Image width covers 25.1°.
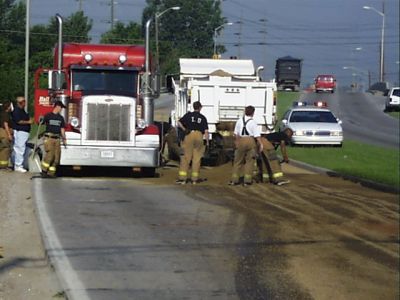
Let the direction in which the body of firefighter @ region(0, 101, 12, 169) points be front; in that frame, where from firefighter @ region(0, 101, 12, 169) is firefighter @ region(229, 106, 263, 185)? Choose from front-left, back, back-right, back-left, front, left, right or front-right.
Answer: front-right

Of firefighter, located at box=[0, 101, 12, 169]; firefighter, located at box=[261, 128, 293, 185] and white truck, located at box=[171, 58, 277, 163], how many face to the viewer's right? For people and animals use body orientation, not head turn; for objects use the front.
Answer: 2

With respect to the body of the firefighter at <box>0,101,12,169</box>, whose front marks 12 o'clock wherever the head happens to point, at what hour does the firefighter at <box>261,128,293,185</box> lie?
the firefighter at <box>261,128,293,185</box> is roughly at 1 o'clock from the firefighter at <box>0,101,12,169</box>.

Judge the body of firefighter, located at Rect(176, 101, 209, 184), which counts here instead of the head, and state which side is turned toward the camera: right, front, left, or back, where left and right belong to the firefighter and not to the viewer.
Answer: back

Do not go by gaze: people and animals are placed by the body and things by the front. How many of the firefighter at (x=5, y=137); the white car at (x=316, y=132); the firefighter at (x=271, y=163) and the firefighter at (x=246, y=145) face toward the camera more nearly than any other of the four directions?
1

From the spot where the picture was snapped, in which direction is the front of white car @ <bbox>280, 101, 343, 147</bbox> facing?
facing the viewer

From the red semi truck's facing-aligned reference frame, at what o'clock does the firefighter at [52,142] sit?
The firefighter is roughly at 2 o'clock from the red semi truck.

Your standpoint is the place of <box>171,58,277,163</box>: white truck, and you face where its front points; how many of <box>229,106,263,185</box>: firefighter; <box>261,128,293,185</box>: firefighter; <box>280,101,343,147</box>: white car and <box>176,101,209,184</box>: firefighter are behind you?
3

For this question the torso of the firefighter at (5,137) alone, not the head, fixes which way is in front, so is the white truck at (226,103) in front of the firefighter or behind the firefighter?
in front

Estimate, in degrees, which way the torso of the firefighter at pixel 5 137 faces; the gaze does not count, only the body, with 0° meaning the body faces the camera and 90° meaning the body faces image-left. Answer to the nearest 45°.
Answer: approximately 270°

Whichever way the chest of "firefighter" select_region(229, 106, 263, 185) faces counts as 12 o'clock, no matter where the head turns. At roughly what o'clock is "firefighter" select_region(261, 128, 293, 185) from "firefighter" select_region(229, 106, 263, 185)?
"firefighter" select_region(261, 128, 293, 185) is roughly at 2 o'clock from "firefighter" select_region(229, 106, 263, 185).

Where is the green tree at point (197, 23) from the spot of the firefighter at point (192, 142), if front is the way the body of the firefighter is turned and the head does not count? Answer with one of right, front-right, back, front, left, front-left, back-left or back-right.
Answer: front

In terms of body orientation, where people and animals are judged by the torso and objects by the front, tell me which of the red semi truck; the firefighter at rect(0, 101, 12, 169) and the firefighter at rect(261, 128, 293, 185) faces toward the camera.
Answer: the red semi truck

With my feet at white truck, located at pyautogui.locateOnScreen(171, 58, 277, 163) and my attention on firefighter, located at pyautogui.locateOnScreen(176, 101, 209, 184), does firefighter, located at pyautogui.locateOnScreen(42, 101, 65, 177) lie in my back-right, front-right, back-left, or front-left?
front-right

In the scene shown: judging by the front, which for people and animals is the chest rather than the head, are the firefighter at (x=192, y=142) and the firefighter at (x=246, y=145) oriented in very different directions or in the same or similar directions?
same or similar directions

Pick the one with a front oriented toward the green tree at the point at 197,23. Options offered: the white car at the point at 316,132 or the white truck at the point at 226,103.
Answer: the white truck

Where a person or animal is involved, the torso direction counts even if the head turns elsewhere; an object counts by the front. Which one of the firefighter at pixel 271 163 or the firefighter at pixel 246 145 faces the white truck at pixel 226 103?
the firefighter at pixel 246 145

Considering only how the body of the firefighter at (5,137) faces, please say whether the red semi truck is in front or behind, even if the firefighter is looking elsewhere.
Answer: in front

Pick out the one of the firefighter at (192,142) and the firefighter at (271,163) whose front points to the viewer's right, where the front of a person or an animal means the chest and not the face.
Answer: the firefighter at (271,163)

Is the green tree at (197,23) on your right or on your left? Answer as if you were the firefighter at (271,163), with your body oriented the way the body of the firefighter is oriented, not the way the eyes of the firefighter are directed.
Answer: on your left

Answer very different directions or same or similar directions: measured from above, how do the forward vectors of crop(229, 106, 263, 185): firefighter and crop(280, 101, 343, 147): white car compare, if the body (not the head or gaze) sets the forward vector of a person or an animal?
very different directions

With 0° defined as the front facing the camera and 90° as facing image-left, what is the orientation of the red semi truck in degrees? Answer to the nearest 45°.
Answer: approximately 0°

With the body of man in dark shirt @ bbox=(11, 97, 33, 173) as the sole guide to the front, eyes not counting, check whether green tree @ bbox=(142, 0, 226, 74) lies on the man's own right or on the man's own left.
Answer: on the man's own left
